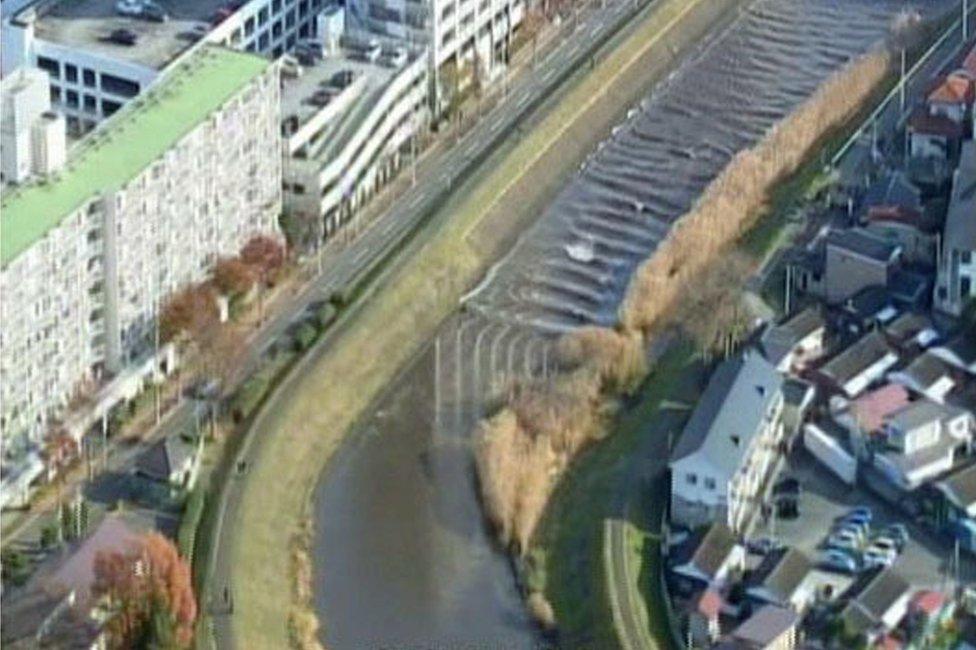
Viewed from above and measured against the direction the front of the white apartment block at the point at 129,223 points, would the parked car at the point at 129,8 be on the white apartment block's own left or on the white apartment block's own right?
on the white apartment block's own left

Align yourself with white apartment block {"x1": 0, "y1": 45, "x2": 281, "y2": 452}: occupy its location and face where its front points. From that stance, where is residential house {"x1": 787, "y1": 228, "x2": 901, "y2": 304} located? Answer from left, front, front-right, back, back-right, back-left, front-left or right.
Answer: front-left

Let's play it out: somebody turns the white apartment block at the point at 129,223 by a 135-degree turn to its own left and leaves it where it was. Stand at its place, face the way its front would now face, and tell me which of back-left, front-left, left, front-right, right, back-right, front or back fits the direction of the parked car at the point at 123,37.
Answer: front

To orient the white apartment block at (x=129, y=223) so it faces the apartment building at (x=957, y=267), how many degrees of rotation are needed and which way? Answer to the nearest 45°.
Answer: approximately 45° to its left

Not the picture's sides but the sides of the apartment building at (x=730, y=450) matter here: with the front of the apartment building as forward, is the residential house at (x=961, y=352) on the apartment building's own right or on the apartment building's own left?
on the apartment building's own left

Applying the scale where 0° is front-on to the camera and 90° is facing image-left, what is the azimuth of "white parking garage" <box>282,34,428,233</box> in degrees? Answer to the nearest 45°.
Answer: approximately 315°

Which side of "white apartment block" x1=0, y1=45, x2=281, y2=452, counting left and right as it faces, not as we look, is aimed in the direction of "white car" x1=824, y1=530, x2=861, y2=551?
front

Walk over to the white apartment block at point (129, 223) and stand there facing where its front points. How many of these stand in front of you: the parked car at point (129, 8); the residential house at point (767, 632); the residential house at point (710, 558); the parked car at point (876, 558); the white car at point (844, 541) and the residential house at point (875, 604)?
5

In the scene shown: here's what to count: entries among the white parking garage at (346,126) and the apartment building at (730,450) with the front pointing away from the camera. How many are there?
0

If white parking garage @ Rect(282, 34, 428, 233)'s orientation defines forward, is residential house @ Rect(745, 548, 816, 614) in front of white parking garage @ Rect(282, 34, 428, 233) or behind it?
in front

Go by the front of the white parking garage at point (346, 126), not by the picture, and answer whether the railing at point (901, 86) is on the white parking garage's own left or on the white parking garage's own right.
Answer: on the white parking garage's own left

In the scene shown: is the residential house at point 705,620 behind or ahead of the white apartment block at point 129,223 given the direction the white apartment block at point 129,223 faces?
ahead

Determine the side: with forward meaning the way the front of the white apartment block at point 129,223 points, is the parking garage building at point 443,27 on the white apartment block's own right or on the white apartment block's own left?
on the white apartment block's own left
